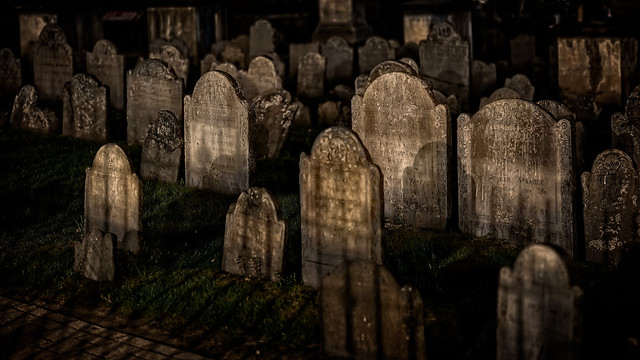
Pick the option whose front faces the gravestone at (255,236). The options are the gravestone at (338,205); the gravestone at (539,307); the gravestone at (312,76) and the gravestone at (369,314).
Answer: the gravestone at (312,76)

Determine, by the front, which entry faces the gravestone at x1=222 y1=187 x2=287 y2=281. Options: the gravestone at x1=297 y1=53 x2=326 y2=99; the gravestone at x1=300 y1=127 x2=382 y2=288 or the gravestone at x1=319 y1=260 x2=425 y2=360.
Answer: the gravestone at x1=297 y1=53 x2=326 y2=99

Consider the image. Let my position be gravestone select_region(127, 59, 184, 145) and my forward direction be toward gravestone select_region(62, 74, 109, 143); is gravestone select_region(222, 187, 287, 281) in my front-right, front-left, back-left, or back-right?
back-left

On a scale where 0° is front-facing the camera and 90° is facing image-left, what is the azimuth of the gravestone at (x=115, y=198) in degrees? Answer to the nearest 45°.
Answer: approximately 0°

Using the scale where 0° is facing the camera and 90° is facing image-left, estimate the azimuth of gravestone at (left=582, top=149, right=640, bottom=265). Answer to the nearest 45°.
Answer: approximately 0°

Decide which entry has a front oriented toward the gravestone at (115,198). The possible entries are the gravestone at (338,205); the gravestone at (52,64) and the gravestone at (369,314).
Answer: the gravestone at (52,64)

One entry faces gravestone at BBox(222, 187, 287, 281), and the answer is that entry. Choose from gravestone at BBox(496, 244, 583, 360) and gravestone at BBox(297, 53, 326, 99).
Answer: gravestone at BBox(297, 53, 326, 99)

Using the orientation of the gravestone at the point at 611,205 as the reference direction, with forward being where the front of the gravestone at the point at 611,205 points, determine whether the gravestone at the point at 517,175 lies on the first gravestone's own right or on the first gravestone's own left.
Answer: on the first gravestone's own right

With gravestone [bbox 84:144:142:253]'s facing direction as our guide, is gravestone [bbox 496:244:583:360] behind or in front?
in front

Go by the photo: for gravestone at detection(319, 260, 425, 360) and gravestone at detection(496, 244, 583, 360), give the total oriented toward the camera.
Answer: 2
